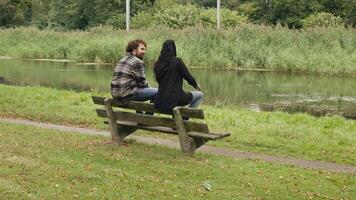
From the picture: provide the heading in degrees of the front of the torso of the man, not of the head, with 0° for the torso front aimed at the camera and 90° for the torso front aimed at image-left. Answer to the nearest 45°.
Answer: approximately 225°

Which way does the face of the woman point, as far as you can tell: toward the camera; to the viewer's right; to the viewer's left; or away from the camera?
away from the camera

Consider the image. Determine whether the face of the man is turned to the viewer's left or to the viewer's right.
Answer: to the viewer's right

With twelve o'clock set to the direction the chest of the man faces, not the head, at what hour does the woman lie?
The woman is roughly at 3 o'clock from the man.
